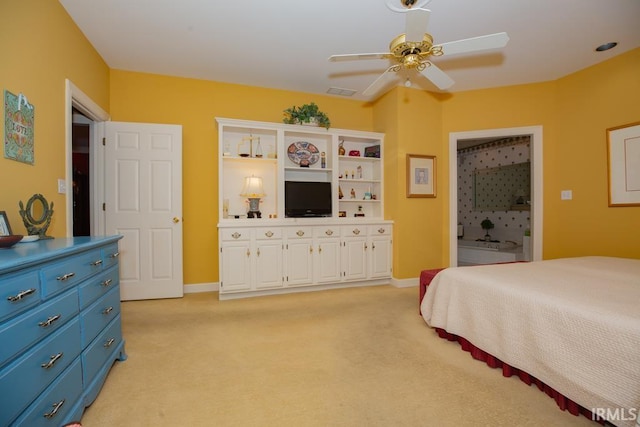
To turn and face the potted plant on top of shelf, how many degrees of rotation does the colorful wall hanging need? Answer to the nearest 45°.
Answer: approximately 45° to its left

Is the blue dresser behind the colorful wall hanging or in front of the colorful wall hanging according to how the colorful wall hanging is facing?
in front

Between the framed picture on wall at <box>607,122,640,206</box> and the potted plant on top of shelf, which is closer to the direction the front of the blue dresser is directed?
the framed picture on wall

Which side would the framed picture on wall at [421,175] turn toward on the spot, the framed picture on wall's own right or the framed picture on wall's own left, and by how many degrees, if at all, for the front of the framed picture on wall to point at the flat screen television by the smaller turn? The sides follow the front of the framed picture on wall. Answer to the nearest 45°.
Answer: approximately 45° to the framed picture on wall's own right

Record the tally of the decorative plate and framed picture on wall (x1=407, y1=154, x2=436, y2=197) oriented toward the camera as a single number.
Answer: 2

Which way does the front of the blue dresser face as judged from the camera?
facing the viewer and to the right of the viewer

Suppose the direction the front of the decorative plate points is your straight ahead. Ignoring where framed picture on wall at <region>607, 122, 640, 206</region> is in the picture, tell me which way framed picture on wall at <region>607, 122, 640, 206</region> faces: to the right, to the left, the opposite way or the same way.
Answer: to the right

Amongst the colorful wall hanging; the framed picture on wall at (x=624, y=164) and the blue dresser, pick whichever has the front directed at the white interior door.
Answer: the framed picture on wall

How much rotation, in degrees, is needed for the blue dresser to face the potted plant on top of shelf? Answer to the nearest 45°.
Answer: approximately 90° to its left

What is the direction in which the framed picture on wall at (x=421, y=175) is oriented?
toward the camera

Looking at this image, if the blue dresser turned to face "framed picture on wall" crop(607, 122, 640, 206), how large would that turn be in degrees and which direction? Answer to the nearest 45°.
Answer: approximately 45° to its left

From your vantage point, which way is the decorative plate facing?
toward the camera

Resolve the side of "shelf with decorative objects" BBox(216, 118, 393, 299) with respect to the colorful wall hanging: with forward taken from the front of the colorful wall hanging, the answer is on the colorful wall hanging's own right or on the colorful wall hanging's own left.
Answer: on the colorful wall hanging's own left

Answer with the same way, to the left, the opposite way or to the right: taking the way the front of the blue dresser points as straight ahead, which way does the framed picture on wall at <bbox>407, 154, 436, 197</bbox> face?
to the right
